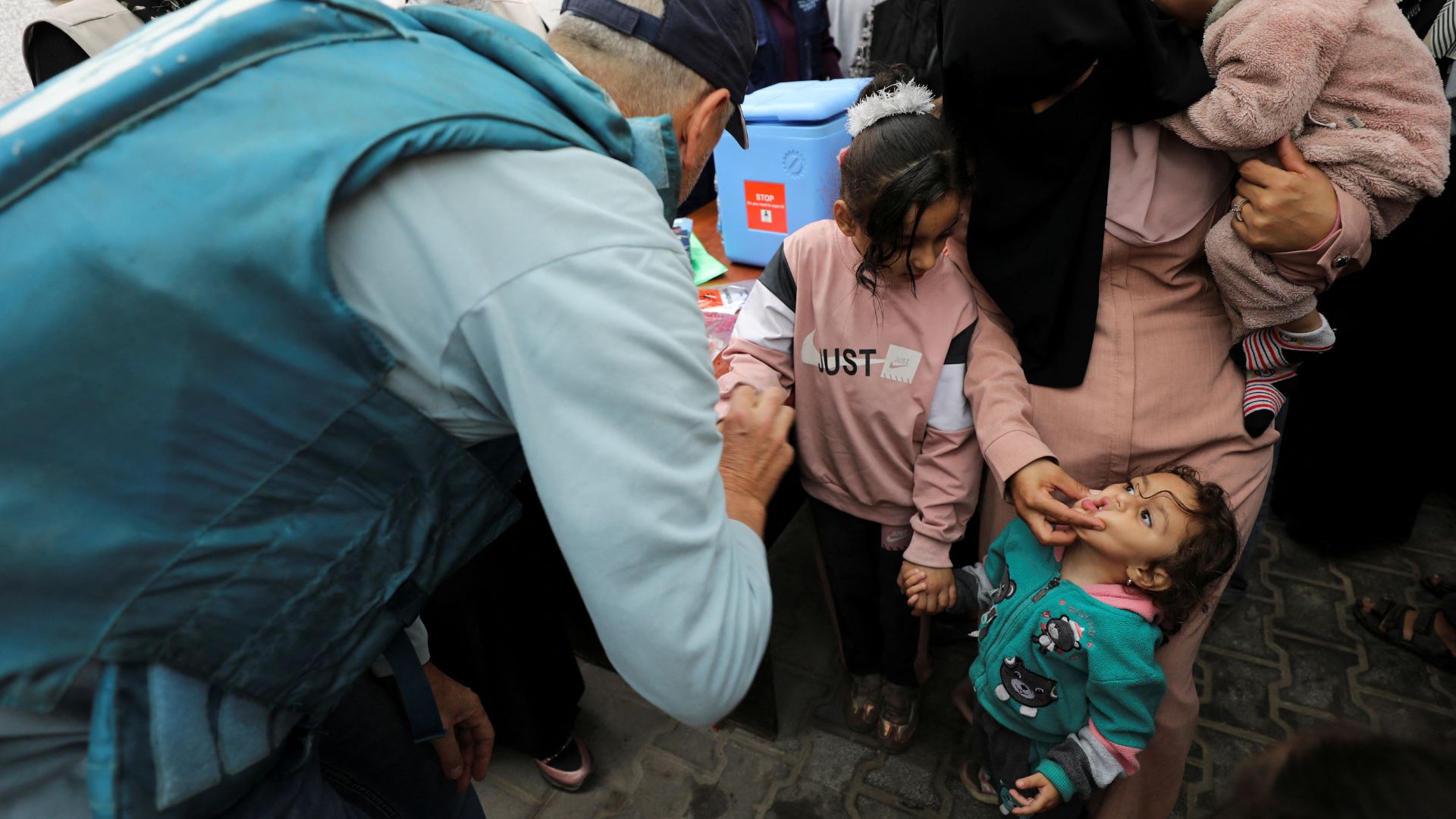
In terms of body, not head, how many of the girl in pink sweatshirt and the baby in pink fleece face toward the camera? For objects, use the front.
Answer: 1

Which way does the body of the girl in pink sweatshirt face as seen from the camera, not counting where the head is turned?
toward the camera

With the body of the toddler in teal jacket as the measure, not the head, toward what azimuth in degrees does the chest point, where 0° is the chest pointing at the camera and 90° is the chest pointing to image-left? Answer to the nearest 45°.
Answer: approximately 45°

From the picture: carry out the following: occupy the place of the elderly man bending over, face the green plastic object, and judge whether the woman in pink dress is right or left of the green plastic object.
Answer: right

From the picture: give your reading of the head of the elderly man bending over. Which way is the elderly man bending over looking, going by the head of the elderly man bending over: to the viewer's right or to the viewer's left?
to the viewer's right

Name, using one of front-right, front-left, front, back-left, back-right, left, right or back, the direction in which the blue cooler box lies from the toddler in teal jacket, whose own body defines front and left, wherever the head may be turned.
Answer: right

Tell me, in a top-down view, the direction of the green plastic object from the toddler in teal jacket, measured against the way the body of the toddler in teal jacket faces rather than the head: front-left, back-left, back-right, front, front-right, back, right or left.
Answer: right

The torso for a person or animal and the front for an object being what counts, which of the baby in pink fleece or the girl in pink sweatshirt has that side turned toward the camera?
the girl in pink sweatshirt

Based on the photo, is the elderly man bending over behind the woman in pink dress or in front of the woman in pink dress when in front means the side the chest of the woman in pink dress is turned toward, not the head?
in front

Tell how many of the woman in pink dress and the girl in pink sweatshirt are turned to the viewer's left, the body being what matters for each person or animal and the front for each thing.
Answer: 0

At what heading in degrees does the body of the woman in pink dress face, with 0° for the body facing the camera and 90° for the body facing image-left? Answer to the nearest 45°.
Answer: approximately 0°

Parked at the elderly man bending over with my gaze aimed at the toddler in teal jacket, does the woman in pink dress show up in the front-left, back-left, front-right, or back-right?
front-left

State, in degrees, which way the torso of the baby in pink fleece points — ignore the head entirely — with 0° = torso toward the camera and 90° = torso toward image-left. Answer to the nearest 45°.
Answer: approximately 90°

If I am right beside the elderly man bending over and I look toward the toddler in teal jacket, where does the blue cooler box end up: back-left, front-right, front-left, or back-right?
front-left
